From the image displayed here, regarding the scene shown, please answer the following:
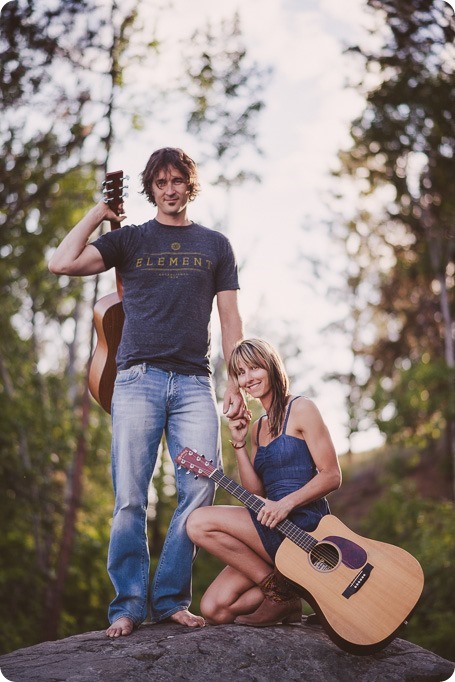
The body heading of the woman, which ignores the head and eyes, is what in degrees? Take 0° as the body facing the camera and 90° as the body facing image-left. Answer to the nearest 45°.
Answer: approximately 45°

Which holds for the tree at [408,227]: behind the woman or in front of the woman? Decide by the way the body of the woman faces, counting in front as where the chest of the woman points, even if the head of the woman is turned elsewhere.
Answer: behind

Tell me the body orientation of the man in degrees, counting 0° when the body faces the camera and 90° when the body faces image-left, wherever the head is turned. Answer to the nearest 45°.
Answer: approximately 0°

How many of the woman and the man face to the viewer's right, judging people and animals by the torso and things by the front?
0
